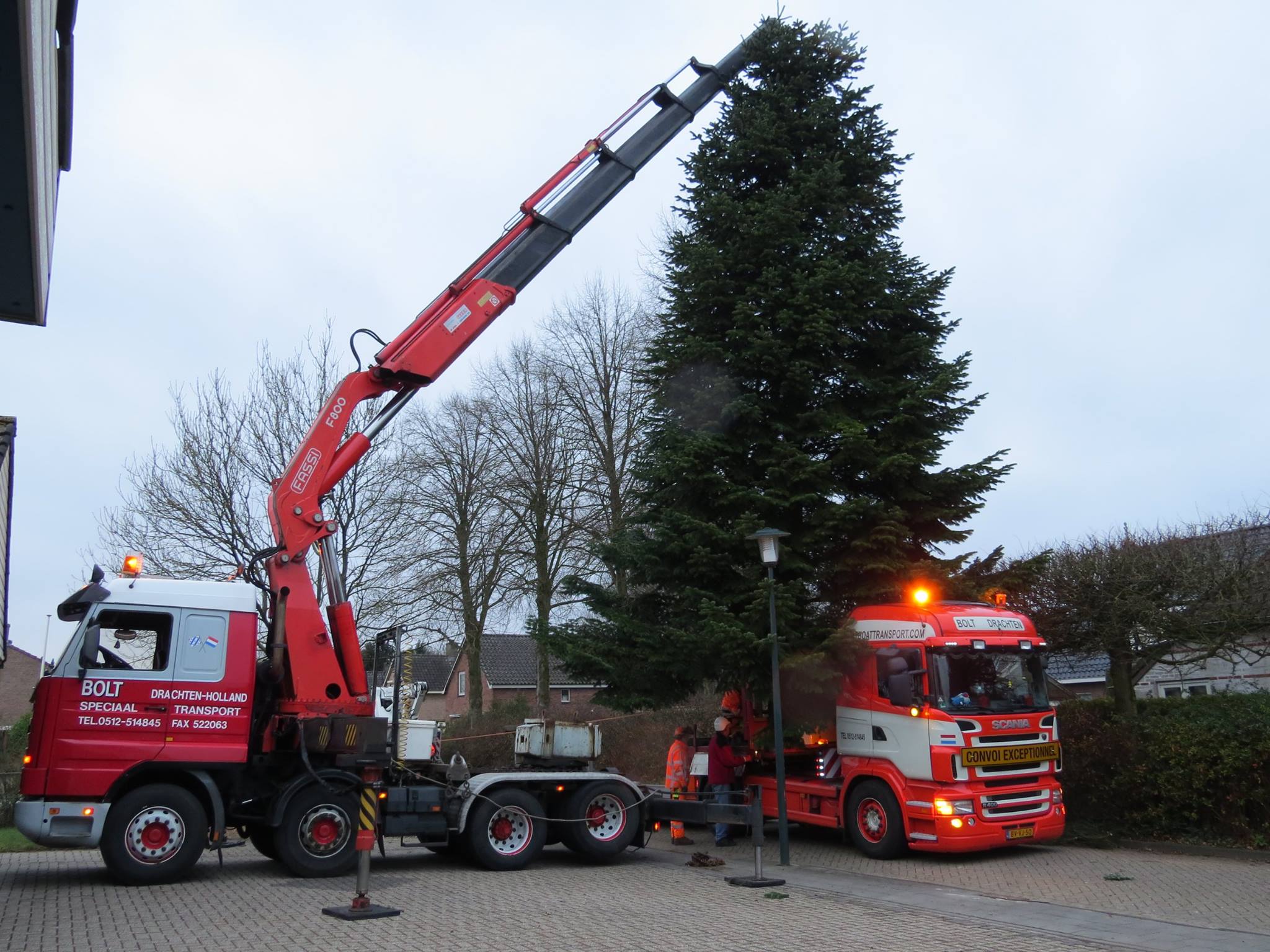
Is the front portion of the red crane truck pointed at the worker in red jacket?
no

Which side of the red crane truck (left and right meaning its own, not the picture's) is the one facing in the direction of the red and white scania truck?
back

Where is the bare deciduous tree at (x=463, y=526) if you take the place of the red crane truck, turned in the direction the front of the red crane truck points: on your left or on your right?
on your right

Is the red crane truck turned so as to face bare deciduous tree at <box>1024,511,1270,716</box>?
no

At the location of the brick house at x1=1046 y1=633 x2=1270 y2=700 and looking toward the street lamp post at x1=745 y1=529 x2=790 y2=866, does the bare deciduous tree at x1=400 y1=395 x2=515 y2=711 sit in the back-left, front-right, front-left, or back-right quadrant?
front-right

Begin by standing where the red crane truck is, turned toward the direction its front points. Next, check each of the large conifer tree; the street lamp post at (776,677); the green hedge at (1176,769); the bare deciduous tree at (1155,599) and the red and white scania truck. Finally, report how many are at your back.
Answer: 5

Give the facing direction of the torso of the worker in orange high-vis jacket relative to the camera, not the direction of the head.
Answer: to the viewer's right

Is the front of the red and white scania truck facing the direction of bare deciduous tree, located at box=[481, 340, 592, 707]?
no

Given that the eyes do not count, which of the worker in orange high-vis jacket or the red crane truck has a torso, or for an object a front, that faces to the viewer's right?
the worker in orange high-vis jacket

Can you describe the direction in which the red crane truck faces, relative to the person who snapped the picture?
facing to the left of the viewer

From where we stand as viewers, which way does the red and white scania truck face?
facing the viewer and to the right of the viewer

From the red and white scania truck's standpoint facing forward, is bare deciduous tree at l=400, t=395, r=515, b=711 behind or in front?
behind
